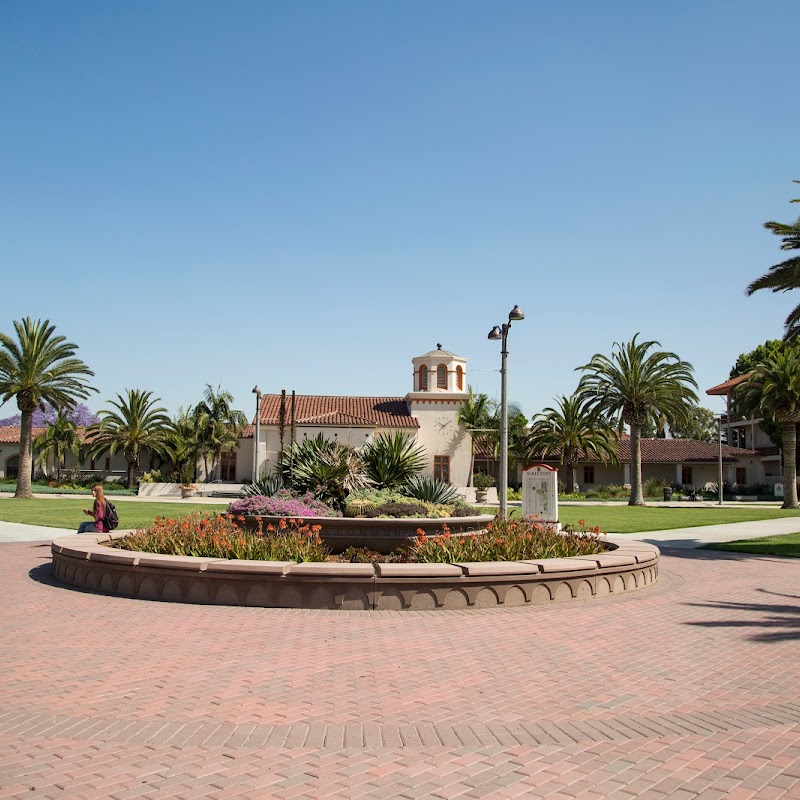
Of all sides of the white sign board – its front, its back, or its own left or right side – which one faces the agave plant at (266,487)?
right

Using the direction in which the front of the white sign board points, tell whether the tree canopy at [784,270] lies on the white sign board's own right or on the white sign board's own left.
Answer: on the white sign board's own left

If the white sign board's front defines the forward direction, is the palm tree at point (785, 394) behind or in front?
behind

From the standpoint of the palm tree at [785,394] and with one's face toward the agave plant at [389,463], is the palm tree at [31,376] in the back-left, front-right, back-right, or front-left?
front-right

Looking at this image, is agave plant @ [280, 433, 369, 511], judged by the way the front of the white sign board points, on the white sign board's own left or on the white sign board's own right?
on the white sign board's own right

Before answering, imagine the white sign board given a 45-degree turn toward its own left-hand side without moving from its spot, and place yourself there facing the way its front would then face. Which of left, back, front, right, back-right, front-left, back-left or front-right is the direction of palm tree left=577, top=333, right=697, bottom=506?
back-left

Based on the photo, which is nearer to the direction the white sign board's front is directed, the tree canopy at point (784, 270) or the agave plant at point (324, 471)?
the agave plant

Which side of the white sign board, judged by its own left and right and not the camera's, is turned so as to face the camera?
front
